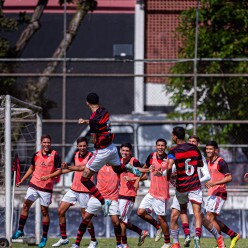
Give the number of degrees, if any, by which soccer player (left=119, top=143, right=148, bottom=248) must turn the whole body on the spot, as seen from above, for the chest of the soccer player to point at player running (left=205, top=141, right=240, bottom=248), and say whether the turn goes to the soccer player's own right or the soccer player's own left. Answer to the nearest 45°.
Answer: approximately 135° to the soccer player's own left

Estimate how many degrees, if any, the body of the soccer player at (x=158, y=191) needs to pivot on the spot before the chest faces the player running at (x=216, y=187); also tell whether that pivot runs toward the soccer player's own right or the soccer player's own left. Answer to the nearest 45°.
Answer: approximately 90° to the soccer player's own left

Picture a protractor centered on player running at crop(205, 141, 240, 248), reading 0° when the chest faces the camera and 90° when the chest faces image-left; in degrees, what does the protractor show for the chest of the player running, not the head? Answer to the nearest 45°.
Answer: approximately 45°
